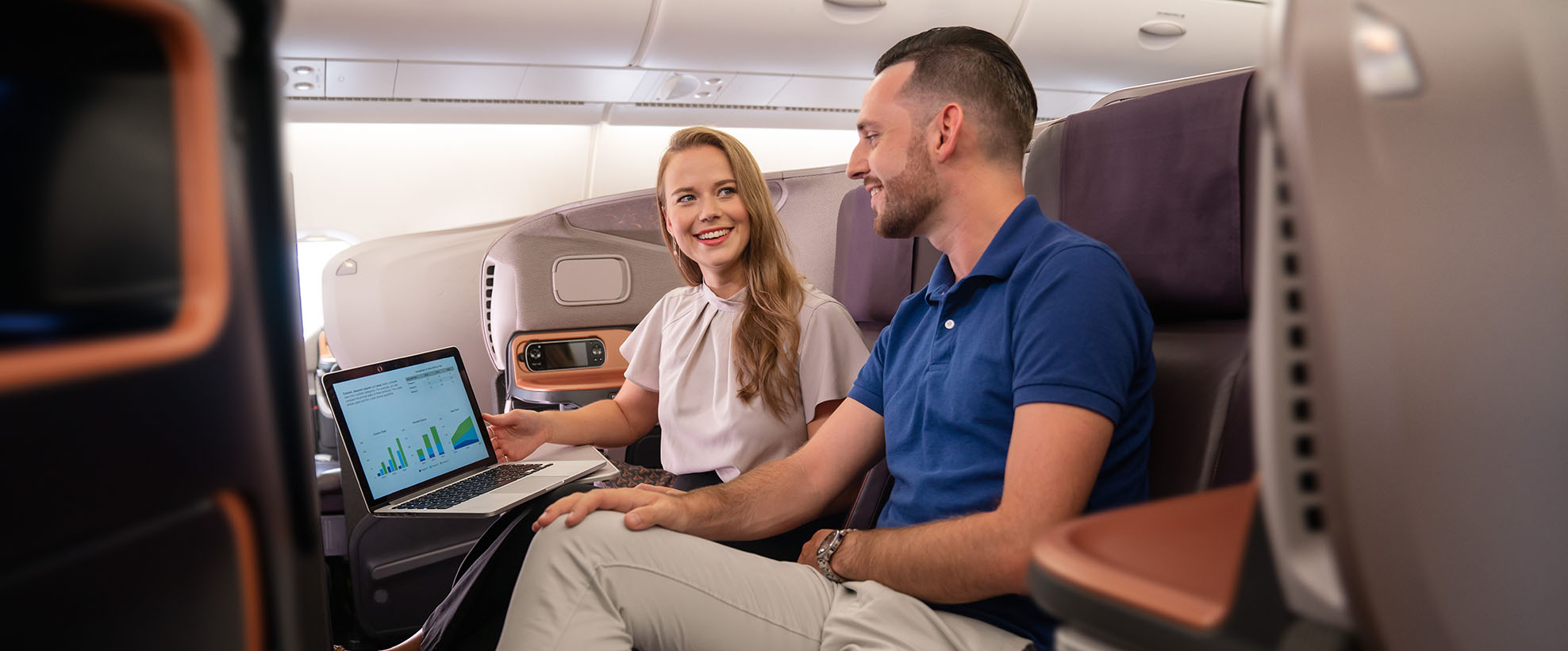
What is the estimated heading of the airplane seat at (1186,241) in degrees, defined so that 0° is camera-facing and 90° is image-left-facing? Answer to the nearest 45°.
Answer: approximately 45°

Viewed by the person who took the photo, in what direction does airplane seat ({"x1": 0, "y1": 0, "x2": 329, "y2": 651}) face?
facing away from the viewer and to the left of the viewer

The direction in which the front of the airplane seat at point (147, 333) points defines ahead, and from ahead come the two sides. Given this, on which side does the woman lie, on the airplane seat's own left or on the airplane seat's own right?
on the airplane seat's own right

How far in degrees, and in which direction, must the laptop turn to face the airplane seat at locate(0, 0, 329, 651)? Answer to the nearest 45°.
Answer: approximately 45° to its right

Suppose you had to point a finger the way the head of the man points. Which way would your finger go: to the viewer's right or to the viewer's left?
to the viewer's left

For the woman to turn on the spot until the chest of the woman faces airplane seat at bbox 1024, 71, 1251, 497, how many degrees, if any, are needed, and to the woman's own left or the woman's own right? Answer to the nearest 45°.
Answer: approximately 90° to the woman's own left

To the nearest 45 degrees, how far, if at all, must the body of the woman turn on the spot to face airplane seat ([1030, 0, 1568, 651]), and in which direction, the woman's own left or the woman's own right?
approximately 45° to the woman's own left

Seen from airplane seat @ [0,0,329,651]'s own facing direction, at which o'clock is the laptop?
The laptop is roughly at 2 o'clock from the airplane seat.

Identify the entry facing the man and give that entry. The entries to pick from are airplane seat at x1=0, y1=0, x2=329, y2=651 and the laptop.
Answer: the laptop

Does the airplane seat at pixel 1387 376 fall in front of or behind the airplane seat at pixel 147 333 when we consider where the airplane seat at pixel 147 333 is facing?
behind
